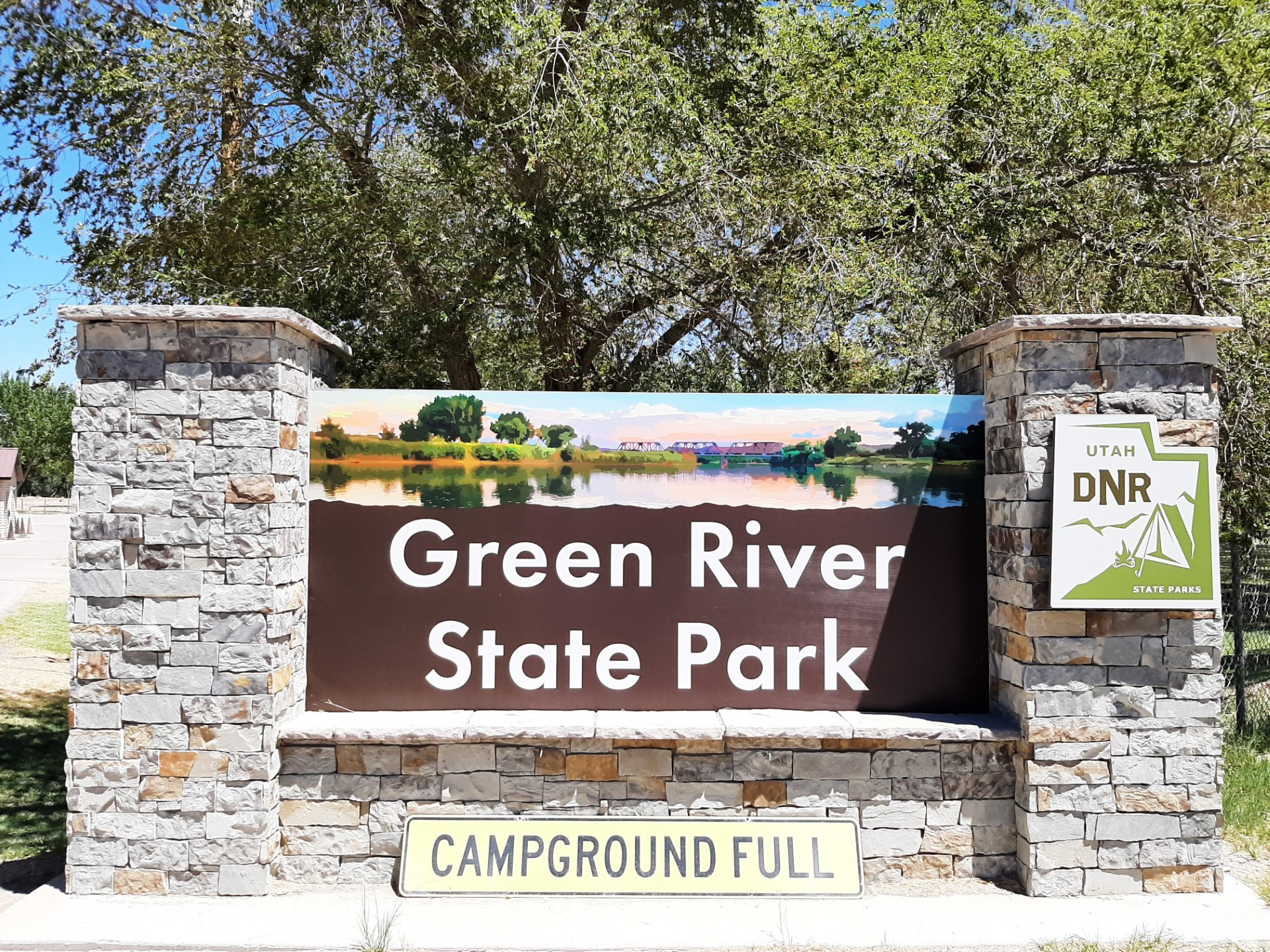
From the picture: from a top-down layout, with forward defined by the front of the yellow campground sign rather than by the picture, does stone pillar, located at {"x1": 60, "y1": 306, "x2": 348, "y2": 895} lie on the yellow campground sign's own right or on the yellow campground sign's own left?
on the yellow campground sign's own right

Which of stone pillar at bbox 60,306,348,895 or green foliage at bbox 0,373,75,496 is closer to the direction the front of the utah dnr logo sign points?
the stone pillar
